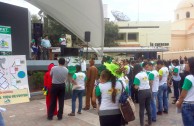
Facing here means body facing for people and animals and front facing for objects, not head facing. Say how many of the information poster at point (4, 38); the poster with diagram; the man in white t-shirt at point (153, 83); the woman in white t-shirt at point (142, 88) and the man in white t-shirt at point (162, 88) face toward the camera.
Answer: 2

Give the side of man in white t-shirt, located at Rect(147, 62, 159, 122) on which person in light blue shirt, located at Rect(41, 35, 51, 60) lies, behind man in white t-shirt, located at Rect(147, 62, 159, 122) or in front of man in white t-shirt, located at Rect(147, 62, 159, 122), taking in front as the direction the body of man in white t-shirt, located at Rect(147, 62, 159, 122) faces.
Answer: in front

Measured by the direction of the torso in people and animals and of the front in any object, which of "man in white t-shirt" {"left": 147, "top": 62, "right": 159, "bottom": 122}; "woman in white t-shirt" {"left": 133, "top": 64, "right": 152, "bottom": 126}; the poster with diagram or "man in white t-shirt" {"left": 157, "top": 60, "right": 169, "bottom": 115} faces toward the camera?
the poster with diagram

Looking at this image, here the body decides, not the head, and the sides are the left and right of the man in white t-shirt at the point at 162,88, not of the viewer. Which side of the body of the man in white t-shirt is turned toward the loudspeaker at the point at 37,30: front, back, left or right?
front

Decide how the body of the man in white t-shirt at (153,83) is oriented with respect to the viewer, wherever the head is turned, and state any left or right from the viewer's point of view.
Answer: facing away from the viewer and to the left of the viewer

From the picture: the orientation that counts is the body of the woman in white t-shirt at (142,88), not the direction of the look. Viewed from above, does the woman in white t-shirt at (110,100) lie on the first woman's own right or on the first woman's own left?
on the first woman's own left

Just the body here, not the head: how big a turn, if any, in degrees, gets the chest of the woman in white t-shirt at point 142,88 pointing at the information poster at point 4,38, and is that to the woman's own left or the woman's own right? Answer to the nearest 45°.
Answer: approximately 90° to the woman's own left

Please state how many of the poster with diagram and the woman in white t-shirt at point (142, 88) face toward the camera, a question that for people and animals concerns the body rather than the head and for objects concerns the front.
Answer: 1

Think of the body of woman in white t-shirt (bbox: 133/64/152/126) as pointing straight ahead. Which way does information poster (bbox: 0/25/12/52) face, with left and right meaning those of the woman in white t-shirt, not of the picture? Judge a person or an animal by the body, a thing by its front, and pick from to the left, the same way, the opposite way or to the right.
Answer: the opposite way

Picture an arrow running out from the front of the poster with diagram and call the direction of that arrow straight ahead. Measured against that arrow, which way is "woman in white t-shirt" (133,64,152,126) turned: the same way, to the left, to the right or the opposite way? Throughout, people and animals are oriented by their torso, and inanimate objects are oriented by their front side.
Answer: the opposite way

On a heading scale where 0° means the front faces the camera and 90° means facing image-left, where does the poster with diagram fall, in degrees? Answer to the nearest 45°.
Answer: approximately 0°

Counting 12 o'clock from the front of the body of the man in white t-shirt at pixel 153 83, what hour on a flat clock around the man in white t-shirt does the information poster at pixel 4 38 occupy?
The information poster is roughly at 11 o'clock from the man in white t-shirt.
